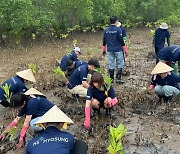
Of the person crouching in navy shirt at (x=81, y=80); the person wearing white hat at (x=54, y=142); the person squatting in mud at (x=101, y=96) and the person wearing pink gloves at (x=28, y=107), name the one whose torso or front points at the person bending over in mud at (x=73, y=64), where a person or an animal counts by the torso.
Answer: the person wearing white hat at (x=54, y=142)

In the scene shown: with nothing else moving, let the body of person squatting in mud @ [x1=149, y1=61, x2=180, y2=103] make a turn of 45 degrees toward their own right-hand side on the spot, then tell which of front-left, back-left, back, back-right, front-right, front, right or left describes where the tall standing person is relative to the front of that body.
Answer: front-right

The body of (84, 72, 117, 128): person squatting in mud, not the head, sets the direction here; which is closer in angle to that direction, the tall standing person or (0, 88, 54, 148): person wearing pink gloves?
the person wearing pink gloves

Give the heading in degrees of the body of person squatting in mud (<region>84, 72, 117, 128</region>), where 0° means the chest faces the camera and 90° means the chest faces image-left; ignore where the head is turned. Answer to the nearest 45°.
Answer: approximately 0°

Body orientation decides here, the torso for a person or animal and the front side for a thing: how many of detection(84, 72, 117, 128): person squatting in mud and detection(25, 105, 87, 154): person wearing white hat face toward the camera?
1

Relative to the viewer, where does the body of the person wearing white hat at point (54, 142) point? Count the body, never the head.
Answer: away from the camera

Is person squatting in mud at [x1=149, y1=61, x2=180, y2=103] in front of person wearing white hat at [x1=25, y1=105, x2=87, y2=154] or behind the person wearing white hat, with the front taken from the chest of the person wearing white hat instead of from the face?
in front

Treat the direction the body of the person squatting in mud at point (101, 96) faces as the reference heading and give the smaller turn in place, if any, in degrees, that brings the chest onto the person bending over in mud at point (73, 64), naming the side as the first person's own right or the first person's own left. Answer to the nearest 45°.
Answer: approximately 180°

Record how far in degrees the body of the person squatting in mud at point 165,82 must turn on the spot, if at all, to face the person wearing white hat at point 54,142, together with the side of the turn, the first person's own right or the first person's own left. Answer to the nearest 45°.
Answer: approximately 45° to the first person's own left

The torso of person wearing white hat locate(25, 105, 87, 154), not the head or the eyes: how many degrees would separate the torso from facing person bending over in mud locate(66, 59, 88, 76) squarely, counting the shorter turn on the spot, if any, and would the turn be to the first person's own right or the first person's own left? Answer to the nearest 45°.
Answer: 0° — they already face them

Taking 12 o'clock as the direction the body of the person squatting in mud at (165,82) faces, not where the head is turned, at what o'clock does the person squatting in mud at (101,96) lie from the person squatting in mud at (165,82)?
the person squatting in mud at (101,96) is roughly at 12 o'clock from the person squatting in mud at (165,82).

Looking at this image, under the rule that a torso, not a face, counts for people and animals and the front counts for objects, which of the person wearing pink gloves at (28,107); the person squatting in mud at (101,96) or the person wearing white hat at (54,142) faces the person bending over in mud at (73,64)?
the person wearing white hat at (54,142)
